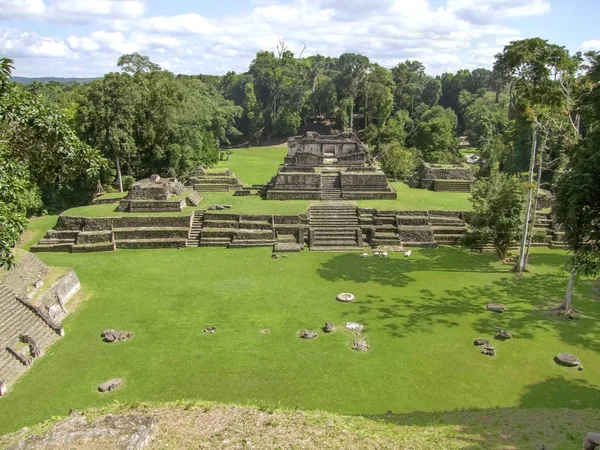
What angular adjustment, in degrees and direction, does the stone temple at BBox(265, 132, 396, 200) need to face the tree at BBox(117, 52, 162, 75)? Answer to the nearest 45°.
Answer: approximately 135° to its right

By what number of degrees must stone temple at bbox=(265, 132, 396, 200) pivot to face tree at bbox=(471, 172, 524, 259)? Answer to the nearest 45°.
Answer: approximately 45° to its left

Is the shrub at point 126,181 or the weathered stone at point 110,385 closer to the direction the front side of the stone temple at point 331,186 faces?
the weathered stone

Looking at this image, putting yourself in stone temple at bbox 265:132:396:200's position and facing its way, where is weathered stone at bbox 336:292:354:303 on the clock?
The weathered stone is roughly at 12 o'clock from the stone temple.

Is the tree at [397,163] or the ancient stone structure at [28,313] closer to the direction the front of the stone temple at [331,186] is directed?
the ancient stone structure

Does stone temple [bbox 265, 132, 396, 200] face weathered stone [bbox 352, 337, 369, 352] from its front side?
yes

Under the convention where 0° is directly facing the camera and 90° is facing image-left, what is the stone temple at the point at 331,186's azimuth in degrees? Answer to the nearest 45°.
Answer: approximately 0°

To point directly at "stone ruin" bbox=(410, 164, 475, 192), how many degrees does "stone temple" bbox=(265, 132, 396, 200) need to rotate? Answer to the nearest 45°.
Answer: approximately 135° to its left

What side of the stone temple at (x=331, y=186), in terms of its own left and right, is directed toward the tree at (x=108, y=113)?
right
